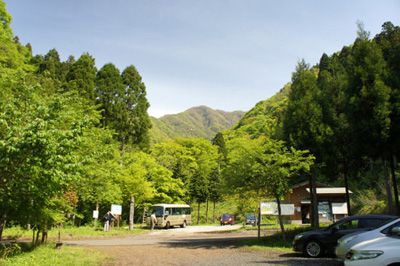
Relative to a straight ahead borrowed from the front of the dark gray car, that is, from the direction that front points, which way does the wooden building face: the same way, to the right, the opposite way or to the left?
to the left

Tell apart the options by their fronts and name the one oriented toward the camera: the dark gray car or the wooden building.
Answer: the wooden building

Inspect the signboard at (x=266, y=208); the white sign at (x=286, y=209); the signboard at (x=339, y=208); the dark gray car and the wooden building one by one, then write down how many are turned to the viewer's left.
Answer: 1

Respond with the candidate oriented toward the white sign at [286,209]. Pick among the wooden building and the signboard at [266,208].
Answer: the wooden building

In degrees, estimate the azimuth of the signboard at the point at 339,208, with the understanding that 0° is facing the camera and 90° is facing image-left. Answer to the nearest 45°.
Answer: approximately 0°

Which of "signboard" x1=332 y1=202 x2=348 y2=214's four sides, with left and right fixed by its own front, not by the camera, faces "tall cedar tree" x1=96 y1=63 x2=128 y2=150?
right

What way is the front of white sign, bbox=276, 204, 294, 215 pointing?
toward the camera

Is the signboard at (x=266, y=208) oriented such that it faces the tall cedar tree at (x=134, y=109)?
no

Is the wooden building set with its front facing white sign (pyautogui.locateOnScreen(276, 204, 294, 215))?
yes

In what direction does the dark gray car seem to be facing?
to the viewer's left

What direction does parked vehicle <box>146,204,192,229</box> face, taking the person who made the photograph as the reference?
facing the viewer and to the left of the viewer

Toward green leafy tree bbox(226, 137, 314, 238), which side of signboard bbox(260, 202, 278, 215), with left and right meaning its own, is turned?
front

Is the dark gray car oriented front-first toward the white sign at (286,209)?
no

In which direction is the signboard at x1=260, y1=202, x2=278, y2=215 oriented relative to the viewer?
toward the camera

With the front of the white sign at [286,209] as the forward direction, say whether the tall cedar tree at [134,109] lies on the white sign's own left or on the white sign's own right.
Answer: on the white sign's own right

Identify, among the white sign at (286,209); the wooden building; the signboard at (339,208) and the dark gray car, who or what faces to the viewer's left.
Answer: the dark gray car

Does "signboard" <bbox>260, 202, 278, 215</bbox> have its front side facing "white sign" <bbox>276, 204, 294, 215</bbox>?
no
